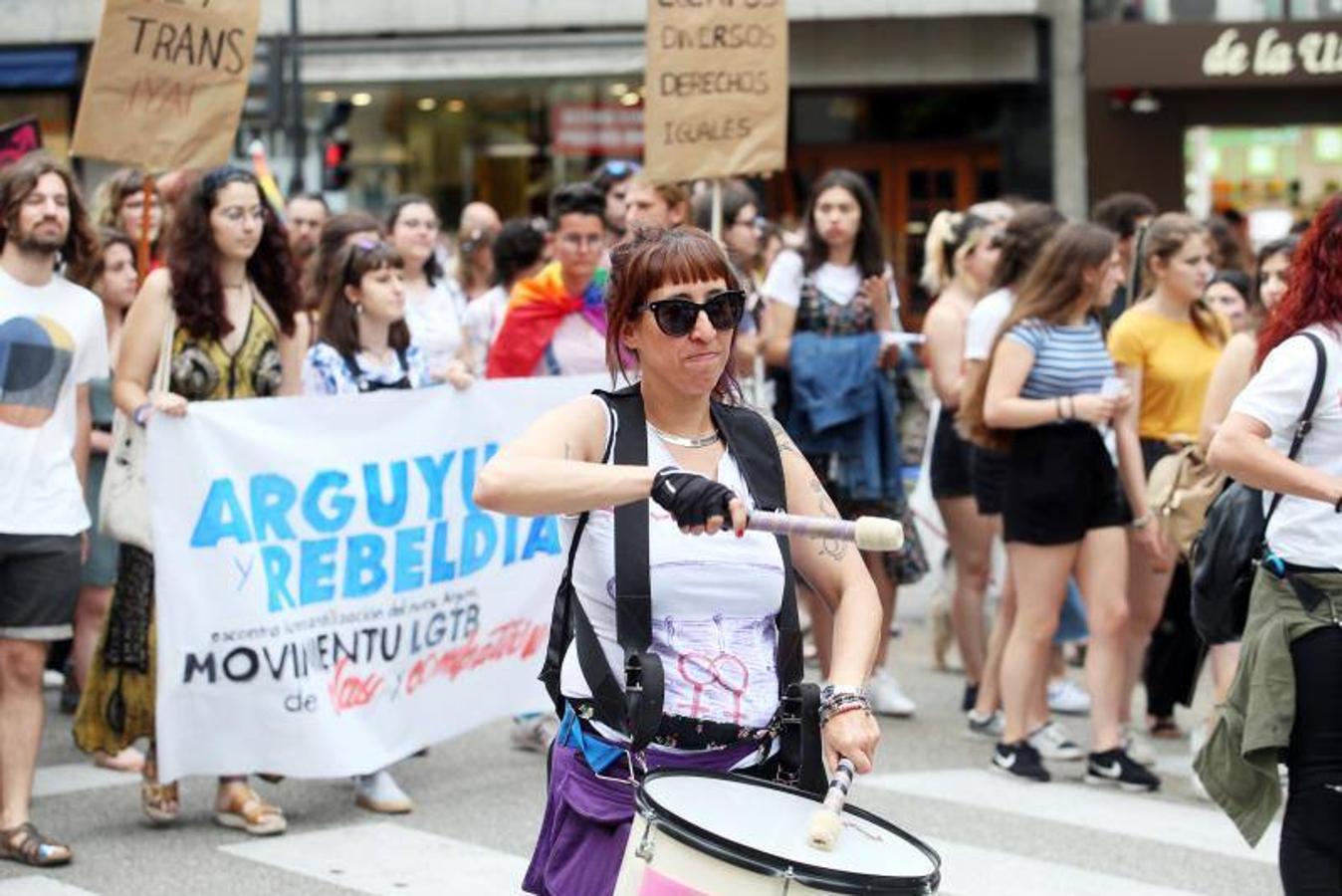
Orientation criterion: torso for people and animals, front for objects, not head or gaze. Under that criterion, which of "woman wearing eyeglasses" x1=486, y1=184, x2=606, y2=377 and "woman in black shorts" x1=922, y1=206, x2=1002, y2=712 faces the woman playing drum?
the woman wearing eyeglasses

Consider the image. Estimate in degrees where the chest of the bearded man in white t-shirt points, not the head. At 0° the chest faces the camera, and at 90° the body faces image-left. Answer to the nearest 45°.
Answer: approximately 0°

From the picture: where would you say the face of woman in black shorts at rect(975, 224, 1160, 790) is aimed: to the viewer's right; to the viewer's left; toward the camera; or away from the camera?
to the viewer's right

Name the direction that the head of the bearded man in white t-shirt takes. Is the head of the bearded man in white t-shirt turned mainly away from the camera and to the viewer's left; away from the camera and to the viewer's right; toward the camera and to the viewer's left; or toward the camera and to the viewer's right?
toward the camera and to the viewer's right

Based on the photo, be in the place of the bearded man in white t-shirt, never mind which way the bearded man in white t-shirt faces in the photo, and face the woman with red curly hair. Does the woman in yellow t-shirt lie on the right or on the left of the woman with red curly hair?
left

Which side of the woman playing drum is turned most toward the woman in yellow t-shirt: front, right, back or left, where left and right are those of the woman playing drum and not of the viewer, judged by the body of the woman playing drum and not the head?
left

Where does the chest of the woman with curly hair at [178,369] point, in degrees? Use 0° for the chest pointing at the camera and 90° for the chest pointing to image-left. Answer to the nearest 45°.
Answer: approximately 315°

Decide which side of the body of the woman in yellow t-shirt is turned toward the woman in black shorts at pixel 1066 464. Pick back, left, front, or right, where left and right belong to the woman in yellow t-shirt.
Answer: right
